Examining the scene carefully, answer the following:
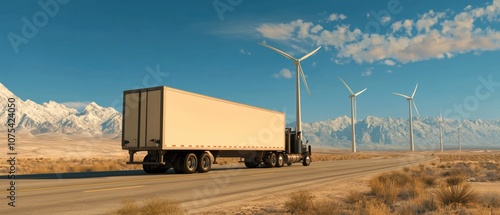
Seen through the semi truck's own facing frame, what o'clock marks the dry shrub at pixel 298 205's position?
The dry shrub is roughly at 4 o'clock from the semi truck.

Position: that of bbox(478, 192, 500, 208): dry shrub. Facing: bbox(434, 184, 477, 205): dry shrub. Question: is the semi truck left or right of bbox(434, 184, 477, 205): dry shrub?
right

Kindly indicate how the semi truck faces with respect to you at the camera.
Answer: facing away from the viewer and to the right of the viewer

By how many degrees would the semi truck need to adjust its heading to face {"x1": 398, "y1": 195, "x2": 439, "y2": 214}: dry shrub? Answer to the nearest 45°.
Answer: approximately 90° to its right

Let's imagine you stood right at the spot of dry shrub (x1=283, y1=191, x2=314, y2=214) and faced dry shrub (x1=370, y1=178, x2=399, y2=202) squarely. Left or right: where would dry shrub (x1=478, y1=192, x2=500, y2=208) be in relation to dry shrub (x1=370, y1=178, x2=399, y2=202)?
right

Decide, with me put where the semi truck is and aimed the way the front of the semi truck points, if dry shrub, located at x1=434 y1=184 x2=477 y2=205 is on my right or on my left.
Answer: on my right

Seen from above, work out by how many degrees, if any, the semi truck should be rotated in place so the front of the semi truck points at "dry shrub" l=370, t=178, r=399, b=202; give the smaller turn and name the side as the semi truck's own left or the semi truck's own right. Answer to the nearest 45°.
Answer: approximately 90° to the semi truck's own right

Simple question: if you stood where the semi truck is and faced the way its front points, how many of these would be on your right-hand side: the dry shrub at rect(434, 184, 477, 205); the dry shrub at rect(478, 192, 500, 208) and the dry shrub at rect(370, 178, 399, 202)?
3

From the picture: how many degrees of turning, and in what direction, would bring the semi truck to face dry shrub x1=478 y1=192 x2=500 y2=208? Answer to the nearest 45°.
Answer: approximately 90° to its right
